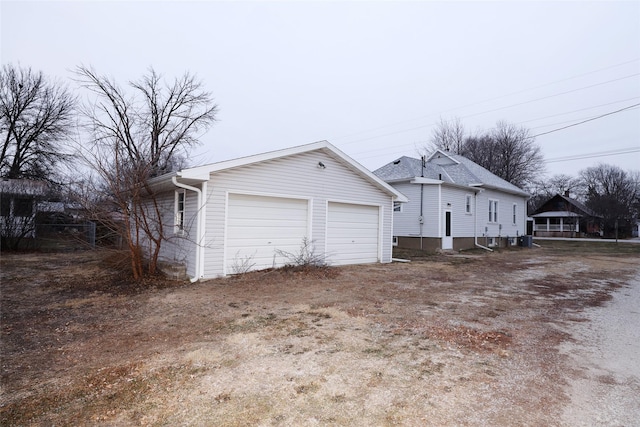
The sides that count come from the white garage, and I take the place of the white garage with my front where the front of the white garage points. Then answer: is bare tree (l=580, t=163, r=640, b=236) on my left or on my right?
on my left

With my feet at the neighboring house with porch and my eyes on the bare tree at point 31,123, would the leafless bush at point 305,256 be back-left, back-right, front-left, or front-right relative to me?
front-left

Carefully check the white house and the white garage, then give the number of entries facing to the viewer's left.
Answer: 0

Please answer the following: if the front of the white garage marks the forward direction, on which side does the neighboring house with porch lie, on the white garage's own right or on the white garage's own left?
on the white garage's own left

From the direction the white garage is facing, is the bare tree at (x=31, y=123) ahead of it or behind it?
behind

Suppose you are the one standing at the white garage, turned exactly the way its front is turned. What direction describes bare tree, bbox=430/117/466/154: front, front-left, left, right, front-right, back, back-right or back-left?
left
